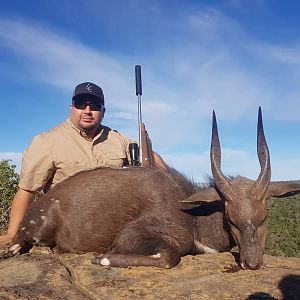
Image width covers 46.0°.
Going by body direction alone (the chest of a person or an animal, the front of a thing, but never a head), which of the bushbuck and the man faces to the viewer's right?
the bushbuck

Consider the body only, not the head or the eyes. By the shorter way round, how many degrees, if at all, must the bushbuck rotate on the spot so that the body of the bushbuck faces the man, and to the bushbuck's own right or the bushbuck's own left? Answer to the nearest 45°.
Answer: approximately 135° to the bushbuck's own left

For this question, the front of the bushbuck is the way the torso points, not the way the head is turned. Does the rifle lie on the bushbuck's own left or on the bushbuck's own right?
on the bushbuck's own left

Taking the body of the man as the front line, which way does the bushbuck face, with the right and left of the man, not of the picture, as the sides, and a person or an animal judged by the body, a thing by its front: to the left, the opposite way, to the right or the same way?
to the left

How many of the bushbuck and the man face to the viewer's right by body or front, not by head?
1

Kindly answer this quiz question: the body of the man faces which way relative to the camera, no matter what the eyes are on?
toward the camera

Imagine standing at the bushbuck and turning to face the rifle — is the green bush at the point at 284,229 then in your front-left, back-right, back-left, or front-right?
front-right

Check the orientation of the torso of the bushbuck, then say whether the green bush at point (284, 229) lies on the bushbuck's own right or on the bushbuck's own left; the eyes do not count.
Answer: on the bushbuck's own left

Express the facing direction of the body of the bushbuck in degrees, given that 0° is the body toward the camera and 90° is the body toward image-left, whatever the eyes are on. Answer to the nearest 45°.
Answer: approximately 270°

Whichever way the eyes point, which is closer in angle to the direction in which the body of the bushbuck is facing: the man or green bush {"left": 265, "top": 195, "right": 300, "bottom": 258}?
the green bush

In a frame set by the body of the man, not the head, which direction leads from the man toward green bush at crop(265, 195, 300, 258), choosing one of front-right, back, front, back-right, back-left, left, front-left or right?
back-left

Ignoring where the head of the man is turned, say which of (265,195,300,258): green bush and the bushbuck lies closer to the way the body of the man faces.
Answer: the bushbuck
